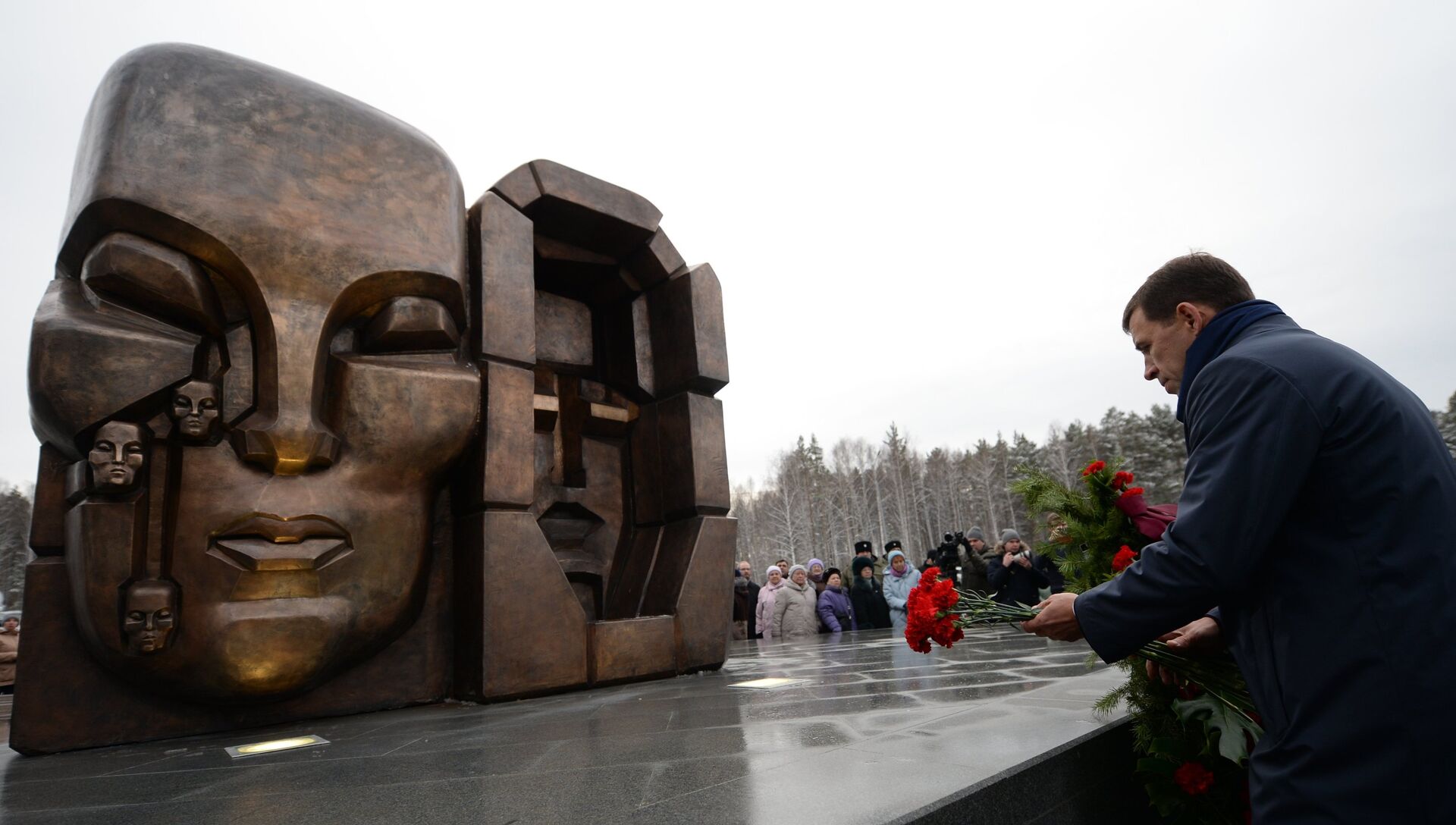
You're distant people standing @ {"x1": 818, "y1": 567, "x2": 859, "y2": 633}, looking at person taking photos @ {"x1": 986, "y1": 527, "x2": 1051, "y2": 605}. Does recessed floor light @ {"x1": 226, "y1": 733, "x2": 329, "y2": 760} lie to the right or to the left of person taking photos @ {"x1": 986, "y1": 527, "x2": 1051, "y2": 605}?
right

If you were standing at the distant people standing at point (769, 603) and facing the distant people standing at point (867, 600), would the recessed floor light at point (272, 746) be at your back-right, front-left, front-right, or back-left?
back-right

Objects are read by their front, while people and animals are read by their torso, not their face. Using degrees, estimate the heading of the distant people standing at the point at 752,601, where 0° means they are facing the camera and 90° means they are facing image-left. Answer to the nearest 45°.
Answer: approximately 0°

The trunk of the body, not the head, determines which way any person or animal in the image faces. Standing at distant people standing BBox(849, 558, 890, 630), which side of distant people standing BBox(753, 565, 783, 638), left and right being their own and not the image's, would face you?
left

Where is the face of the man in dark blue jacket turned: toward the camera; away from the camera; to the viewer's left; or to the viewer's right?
to the viewer's left

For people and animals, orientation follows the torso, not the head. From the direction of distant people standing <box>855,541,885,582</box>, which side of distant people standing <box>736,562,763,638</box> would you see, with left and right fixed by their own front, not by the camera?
left

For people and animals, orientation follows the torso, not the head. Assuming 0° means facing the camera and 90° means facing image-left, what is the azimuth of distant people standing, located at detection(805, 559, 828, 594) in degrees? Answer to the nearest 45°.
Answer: approximately 0°
